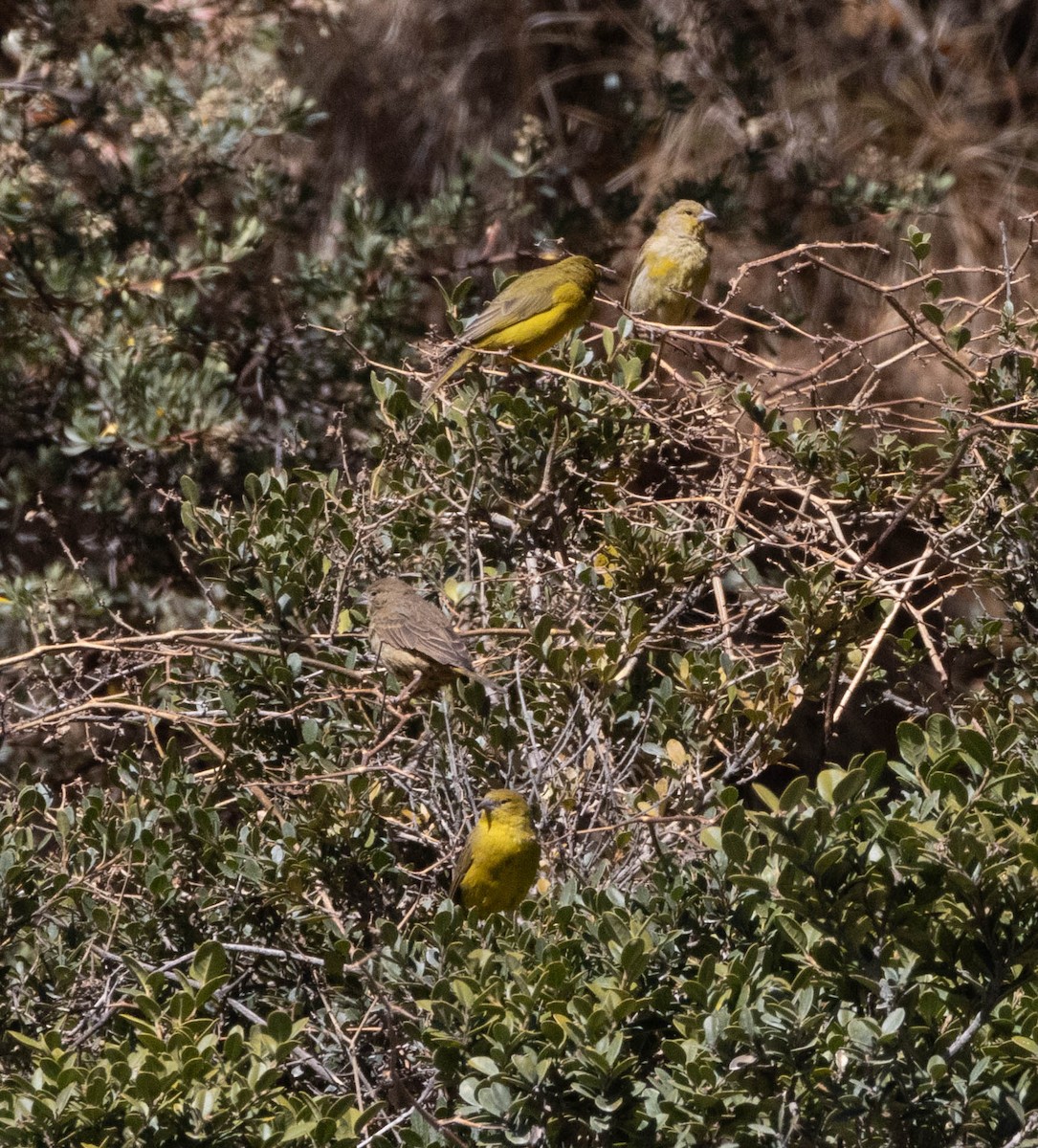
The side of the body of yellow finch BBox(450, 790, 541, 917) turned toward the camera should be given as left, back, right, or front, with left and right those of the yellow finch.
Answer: front

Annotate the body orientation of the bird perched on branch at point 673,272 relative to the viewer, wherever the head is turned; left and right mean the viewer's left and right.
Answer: facing the viewer and to the right of the viewer

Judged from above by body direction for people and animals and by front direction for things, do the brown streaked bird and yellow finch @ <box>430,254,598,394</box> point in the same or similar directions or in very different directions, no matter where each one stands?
very different directions

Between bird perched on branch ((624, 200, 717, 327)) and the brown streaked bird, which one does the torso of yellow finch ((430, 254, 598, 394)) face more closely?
the bird perched on branch

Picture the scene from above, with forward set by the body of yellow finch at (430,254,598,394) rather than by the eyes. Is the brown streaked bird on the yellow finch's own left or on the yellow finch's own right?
on the yellow finch's own right

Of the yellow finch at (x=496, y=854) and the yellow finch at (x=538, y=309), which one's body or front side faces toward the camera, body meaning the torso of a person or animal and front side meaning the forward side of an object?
the yellow finch at (x=496, y=854)

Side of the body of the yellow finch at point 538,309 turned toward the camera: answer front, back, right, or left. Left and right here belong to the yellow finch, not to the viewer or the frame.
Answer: right

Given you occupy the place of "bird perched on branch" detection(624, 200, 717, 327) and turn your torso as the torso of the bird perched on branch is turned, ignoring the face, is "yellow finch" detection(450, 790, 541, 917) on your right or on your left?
on your right

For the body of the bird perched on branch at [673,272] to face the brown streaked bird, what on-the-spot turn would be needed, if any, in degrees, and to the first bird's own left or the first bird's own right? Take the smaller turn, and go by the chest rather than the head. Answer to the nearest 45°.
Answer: approximately 45° to the first bird's own right
